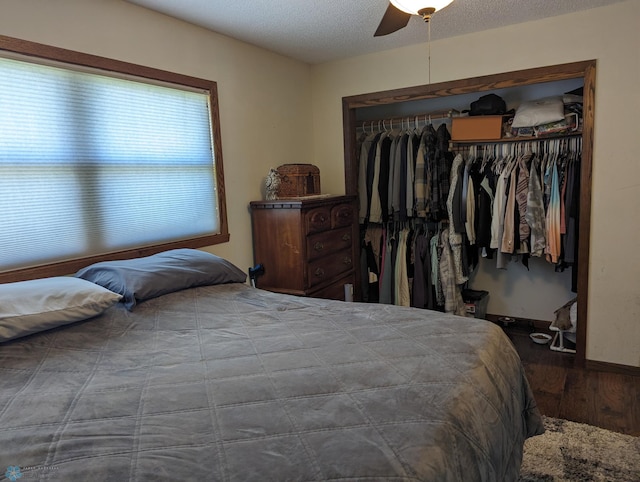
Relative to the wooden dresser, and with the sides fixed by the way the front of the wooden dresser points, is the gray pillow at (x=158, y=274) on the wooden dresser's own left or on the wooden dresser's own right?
on the wooden dresser's own right

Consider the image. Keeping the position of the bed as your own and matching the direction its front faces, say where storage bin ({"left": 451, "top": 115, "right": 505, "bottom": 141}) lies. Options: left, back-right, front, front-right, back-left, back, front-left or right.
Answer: left

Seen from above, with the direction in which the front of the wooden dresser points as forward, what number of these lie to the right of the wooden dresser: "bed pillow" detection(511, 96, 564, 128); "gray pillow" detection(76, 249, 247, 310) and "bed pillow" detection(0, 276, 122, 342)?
2

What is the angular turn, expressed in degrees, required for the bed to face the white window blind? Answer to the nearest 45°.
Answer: approximately 180°

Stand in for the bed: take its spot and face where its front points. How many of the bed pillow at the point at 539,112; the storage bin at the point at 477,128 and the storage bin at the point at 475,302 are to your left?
3

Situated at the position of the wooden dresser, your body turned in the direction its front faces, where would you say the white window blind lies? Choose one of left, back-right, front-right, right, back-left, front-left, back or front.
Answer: right

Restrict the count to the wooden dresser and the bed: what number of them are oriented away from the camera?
0

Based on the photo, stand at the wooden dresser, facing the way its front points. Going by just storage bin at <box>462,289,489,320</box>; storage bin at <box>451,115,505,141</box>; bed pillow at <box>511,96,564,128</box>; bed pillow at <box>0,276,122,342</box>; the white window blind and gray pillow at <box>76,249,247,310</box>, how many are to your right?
3

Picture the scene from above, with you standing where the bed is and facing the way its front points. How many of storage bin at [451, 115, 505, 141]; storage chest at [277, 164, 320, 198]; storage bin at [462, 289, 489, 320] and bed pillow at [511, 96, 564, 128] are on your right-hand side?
0

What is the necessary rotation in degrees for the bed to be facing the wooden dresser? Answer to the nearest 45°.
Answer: approximately 135° to its left

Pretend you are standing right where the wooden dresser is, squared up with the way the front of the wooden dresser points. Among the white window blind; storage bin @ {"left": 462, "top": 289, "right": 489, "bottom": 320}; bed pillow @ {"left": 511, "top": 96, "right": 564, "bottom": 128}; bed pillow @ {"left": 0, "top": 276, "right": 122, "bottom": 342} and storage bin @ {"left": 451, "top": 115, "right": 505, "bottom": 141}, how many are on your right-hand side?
2

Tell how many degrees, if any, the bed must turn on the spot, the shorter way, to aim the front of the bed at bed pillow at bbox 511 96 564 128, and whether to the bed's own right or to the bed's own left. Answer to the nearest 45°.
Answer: approximately 90° to the bed's own left

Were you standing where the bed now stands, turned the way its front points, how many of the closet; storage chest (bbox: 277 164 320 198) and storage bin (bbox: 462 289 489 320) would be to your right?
0

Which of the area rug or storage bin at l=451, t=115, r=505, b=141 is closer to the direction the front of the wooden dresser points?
the area rug

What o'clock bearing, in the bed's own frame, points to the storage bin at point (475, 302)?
The storage bin is roughly at 9 o'clock from the bed.

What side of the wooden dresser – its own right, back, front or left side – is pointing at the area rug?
front

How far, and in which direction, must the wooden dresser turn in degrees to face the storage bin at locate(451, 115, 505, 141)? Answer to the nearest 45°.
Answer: approximately 45° to its left

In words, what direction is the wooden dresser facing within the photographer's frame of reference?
facing the viewer and to the right of the viewer

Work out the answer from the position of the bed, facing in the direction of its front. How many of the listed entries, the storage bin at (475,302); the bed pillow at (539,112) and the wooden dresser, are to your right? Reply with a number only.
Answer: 0

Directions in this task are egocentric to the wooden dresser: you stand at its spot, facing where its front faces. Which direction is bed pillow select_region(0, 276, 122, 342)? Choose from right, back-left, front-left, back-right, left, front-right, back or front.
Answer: right
